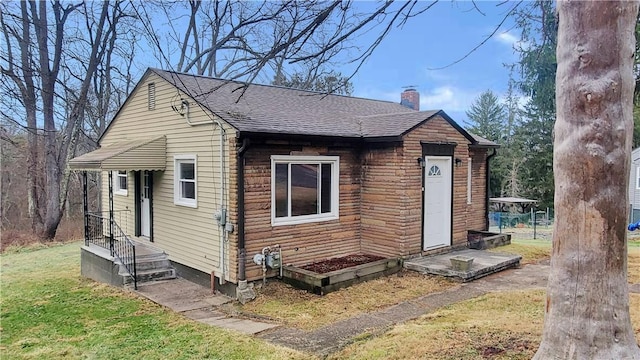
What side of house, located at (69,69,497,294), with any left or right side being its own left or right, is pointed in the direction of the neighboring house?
left

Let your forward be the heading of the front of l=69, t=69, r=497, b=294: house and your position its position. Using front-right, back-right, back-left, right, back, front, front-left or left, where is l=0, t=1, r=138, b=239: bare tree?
back

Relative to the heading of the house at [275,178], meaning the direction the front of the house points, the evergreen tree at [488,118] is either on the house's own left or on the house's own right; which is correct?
on the house's own left

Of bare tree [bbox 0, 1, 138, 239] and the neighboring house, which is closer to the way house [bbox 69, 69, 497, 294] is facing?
the neighboring house

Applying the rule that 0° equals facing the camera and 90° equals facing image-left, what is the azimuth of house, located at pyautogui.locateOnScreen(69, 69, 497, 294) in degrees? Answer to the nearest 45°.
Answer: approximately 315°
